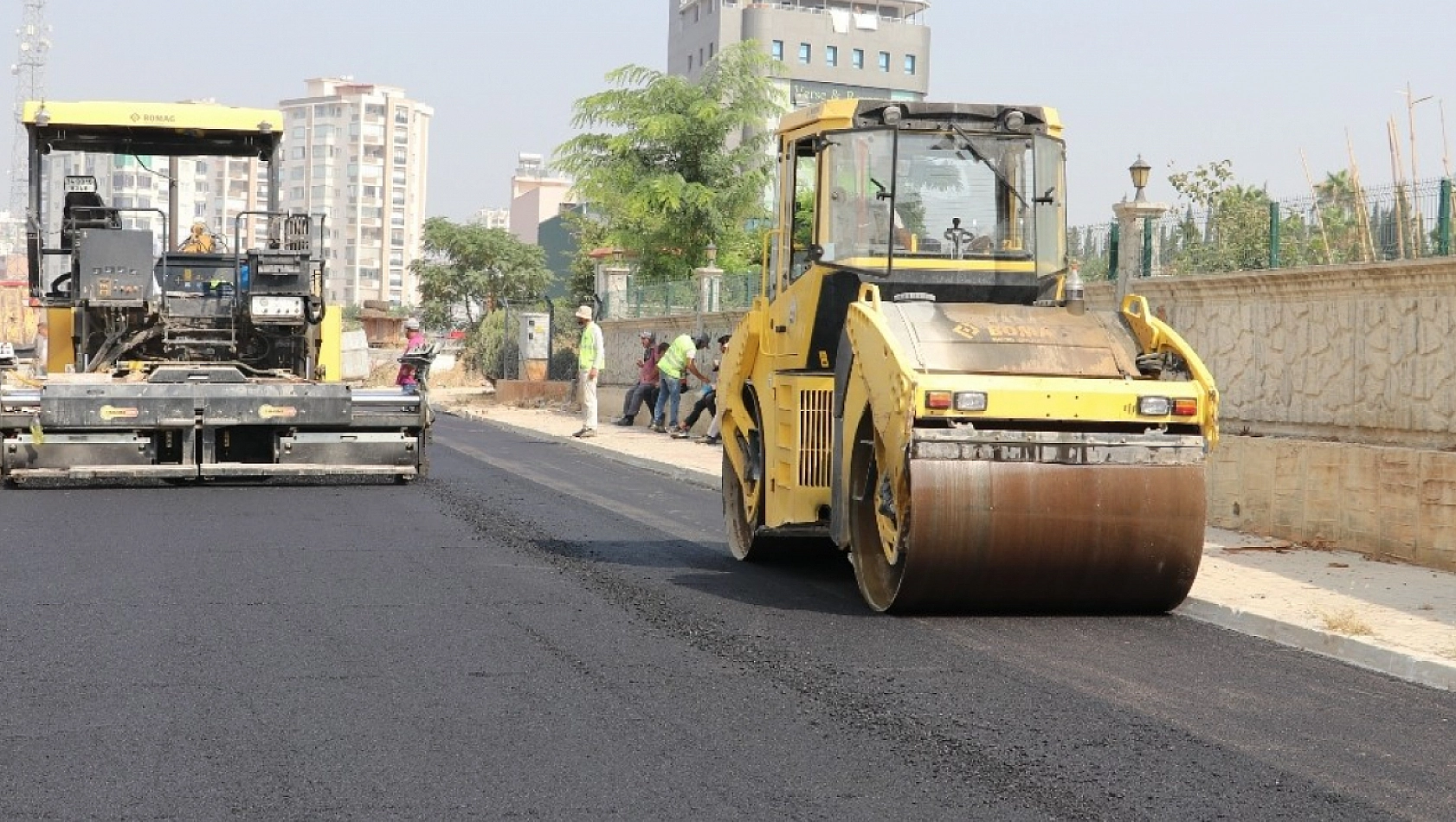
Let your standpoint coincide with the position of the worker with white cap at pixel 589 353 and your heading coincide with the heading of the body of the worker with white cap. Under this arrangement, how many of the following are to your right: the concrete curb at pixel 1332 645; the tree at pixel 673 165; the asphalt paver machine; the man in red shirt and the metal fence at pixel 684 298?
3

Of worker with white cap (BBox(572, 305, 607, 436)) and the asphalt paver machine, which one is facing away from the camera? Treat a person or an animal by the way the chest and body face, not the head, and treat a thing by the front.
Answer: the asphalt paver machine

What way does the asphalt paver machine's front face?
away from the camera

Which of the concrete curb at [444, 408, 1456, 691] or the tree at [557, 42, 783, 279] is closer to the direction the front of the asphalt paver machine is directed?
the tree

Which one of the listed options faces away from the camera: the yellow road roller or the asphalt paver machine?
the asphalt paver machine
